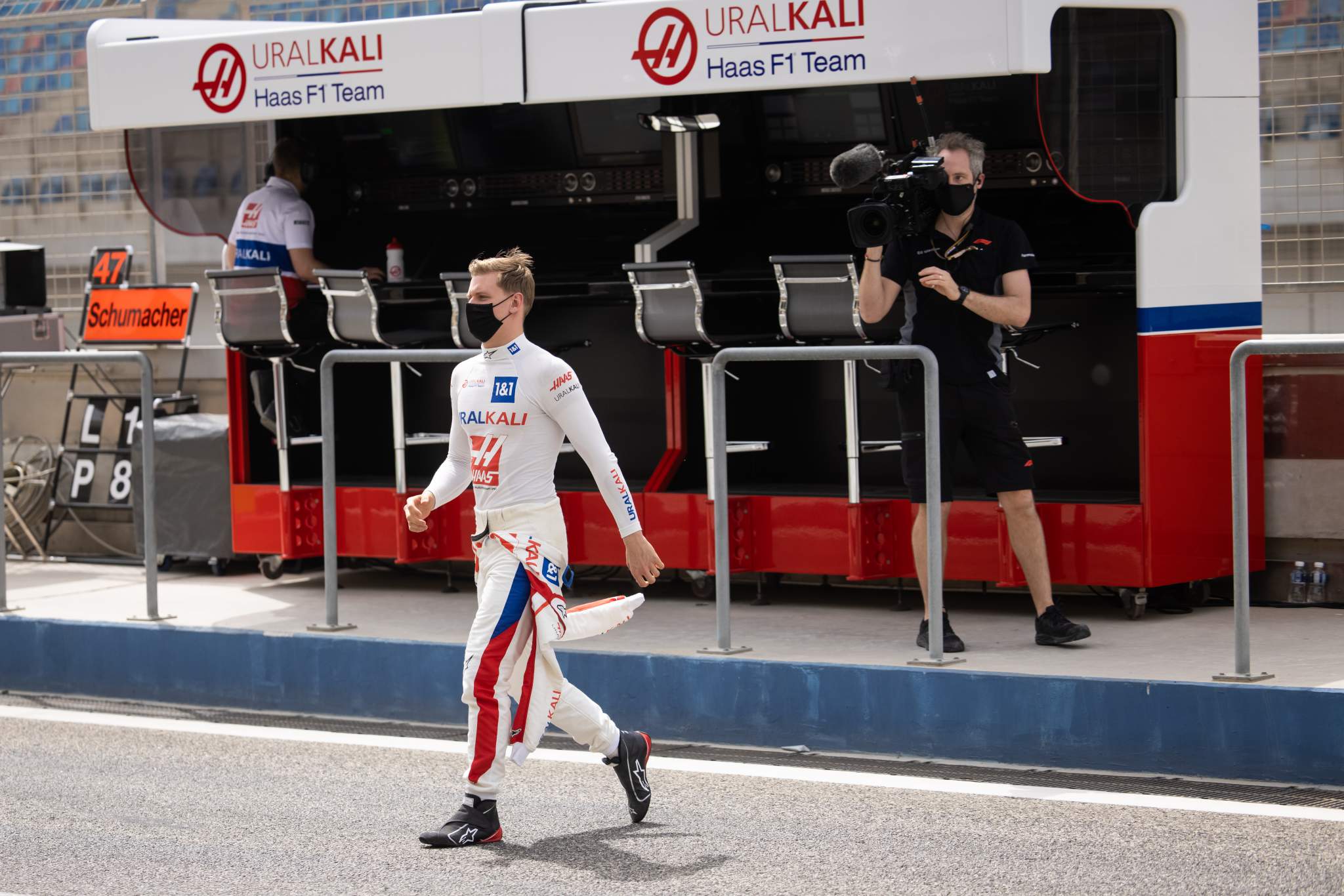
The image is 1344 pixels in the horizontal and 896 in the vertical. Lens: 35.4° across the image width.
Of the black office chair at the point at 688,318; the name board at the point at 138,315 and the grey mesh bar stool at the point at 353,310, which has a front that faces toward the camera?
the name board

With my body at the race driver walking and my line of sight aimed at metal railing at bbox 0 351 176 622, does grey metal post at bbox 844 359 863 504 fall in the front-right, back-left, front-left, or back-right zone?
front-right

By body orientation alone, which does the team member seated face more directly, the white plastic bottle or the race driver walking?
the white plastic bottle

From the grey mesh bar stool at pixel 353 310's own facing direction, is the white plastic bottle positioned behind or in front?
in front

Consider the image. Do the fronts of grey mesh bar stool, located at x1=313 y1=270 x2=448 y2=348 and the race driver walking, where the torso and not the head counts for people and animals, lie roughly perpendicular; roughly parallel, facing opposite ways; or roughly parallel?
roughly parallel, facing opposite ways

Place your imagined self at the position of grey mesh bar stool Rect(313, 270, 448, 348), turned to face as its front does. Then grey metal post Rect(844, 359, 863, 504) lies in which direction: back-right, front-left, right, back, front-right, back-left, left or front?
right

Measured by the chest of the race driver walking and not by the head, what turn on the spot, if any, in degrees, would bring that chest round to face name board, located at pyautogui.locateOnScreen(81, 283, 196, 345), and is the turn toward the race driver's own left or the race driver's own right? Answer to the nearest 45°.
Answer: approximately 135° to the race driver's own right

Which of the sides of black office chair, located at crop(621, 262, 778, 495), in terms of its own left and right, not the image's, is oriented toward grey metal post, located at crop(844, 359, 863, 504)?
right

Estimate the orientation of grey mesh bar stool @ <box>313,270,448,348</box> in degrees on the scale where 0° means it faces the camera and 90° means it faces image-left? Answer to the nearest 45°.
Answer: approximately 225°

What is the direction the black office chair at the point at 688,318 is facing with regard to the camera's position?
facing away from the viewer and to the right of the viewer

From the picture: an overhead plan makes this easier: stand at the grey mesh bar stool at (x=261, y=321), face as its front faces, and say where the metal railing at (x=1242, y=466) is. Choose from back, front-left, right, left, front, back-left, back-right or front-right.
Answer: right

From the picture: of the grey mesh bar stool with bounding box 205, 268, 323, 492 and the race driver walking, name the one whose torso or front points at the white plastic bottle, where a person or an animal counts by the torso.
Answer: the grey mesh bar stool

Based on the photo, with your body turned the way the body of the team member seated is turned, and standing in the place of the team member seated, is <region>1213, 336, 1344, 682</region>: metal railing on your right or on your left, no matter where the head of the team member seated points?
on your right

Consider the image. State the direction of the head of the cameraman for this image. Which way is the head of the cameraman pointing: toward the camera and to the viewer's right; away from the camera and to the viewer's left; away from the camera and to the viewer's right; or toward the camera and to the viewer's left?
toward the camera and to the viewer's left

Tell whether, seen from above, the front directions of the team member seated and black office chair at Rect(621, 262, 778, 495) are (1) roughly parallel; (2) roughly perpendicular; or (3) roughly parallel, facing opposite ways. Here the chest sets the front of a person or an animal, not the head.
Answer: roughly parallel
